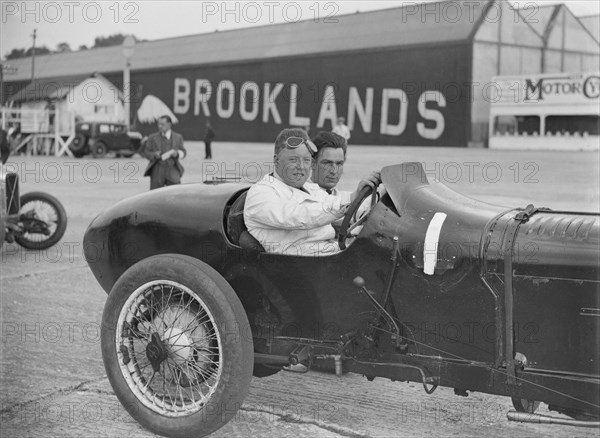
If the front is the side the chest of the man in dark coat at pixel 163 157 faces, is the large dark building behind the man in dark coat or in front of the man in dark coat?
behind

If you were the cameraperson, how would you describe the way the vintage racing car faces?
facing the viewer and to the right of the viewer

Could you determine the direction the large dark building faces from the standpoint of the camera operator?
facing the viewer and to the left of the viewer

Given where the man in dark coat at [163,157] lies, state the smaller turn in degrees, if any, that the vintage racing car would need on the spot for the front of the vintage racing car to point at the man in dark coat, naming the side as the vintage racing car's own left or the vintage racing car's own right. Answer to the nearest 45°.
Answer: approximately 135° to the vintage racing car's own left

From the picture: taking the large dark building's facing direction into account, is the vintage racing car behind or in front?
in front

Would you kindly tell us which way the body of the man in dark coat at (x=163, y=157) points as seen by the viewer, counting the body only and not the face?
toward the camera

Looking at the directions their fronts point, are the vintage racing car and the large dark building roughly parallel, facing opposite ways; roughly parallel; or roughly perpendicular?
roughly perpendicular

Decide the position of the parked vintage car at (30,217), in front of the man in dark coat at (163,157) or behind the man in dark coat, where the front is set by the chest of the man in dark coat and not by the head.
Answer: in front
